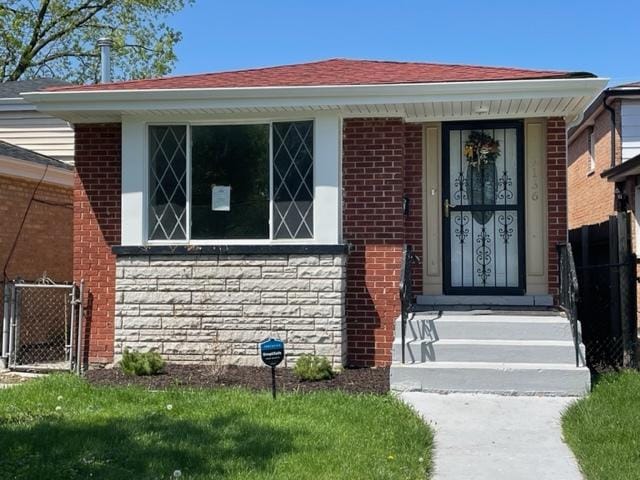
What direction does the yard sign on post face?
toward the camera

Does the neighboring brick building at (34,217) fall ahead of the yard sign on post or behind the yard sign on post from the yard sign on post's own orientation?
behind

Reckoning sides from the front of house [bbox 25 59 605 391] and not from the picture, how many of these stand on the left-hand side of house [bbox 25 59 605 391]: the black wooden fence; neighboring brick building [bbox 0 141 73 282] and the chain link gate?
1

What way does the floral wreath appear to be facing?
toward the camera

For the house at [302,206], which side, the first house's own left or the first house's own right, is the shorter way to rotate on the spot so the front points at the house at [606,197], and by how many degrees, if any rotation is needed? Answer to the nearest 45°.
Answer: approximately 135° to the first house's own left

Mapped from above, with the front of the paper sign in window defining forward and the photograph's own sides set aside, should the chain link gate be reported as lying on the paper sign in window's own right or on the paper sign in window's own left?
on the paper sign in window's own right

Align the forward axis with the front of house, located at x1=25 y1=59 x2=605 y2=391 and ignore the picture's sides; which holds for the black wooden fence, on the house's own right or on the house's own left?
on the house's own left
